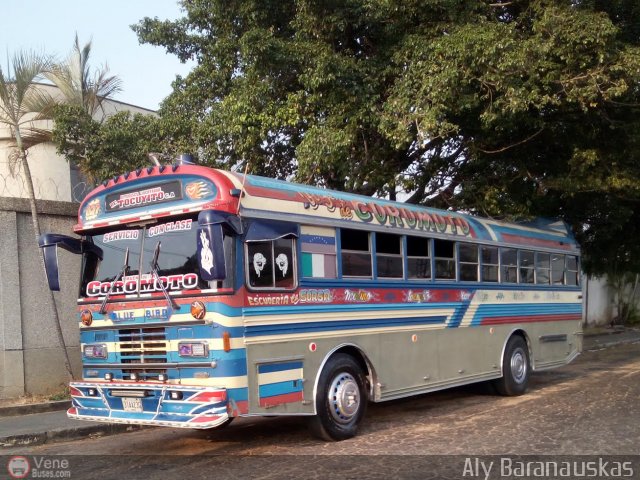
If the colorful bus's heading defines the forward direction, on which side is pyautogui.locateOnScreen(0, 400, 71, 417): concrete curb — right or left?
on its right

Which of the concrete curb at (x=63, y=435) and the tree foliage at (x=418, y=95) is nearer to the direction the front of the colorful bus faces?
the concrete curb

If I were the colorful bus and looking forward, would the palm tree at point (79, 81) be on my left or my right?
on my right

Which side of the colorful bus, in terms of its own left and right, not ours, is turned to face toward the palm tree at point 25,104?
right

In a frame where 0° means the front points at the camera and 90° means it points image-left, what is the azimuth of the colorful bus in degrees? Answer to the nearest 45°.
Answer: approximately 45°
